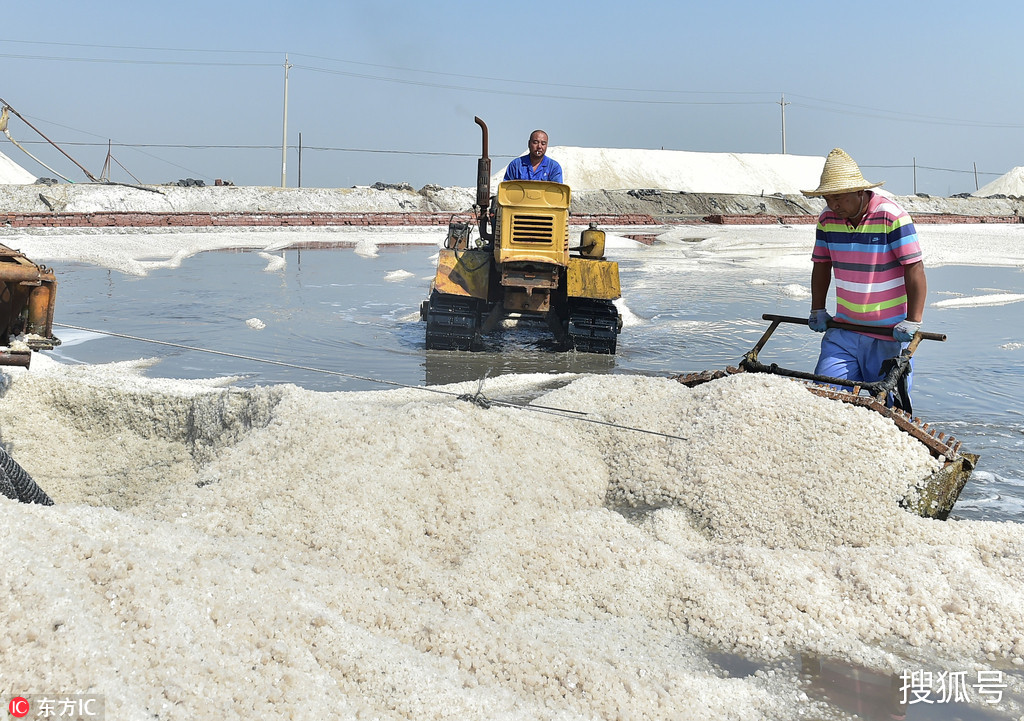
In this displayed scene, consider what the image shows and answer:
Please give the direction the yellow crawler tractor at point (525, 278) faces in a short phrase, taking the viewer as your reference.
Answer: facing the viewer

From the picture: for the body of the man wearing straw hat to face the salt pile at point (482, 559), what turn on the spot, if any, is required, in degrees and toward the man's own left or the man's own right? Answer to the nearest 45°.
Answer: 0° — they already face it

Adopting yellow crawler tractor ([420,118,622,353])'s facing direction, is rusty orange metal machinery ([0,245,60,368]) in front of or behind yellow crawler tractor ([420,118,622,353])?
in front

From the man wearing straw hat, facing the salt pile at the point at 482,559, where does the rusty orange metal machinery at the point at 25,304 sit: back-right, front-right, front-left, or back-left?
front-right

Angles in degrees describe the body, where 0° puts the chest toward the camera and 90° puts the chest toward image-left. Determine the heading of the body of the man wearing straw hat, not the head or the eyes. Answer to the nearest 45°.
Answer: approximately 45°

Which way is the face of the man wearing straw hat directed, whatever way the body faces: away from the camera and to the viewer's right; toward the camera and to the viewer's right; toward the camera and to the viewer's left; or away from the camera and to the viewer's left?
toward the camera and to the viewer's left

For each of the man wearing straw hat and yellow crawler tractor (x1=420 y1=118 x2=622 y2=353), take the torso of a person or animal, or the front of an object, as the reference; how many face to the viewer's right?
0

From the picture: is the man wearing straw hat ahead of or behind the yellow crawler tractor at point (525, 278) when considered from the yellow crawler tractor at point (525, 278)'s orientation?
ahead
